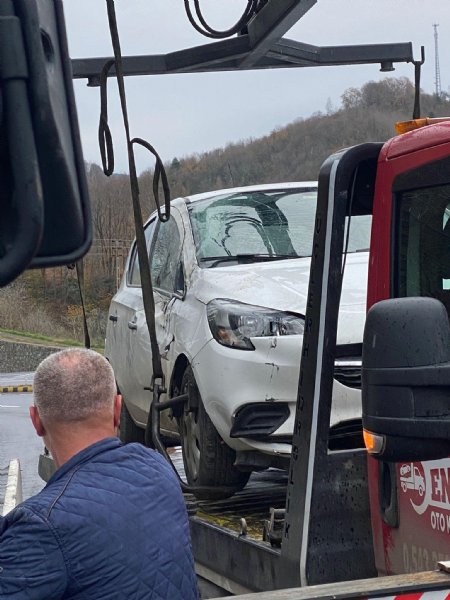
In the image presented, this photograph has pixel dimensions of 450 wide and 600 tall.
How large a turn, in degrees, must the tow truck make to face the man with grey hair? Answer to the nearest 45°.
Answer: approximately 90° to its right

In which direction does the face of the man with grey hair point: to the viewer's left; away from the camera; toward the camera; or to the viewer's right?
away from the camera

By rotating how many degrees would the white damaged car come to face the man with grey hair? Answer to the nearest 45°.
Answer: approximately 45° to its right

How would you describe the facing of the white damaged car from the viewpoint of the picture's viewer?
facing the viewer and to the right of the viewer

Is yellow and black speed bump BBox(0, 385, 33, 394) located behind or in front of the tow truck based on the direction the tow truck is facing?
behind
